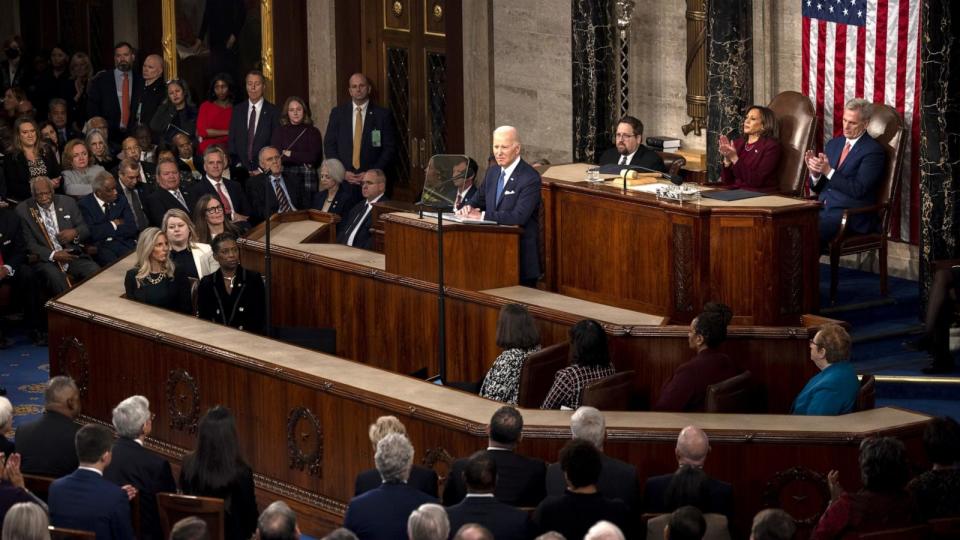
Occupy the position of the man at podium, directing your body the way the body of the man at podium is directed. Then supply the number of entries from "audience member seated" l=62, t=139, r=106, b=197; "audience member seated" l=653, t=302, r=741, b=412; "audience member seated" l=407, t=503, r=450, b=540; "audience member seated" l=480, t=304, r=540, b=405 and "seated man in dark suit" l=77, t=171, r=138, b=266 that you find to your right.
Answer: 2

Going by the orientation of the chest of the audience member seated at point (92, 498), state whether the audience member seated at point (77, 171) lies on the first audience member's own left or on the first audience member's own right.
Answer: on the first audience member's own left

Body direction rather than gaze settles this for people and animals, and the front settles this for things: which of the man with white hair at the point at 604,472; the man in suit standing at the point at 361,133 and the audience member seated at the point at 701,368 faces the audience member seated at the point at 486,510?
the man in suit standing

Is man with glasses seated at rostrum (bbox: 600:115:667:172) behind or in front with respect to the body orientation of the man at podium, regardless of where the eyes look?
behind

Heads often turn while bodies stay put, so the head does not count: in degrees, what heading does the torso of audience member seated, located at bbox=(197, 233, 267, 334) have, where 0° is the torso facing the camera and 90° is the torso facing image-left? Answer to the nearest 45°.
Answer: approximately 0°

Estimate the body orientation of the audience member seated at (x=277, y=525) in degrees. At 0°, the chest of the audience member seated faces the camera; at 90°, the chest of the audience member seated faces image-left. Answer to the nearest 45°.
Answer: approximately 180°

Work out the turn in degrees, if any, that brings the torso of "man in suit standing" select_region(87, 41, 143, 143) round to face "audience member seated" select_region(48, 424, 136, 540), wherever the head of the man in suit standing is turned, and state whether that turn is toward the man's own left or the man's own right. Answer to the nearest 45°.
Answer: approximately 45° to the man's own right

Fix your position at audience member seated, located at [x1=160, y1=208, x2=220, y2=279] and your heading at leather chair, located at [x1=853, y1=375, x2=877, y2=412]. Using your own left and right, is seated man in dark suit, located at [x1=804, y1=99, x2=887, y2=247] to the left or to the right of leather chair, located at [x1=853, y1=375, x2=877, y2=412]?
left

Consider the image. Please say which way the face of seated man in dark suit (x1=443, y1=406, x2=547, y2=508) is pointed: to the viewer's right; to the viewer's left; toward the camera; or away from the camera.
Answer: away from the camera

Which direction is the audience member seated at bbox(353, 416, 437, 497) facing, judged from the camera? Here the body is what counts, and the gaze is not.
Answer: away from the camera
